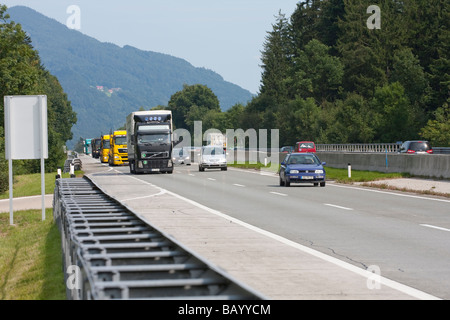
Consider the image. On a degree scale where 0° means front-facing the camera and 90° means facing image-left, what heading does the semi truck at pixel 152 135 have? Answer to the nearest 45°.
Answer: approximately 0°

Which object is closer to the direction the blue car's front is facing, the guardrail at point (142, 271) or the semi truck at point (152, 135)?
the guardrail

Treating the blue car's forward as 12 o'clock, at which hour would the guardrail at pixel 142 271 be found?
The guardrail is roughly at 12 o'clock from the blue car.

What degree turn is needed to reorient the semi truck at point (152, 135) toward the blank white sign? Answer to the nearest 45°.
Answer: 0° — it already faces it

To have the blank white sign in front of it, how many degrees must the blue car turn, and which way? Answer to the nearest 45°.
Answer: approximately 45° to its right

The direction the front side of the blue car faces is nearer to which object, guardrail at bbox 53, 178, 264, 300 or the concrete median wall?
the guardrail

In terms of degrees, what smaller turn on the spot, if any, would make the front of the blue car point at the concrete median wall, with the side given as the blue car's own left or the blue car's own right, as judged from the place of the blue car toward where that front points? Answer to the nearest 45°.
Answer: approximately 135° to the blue car's own left

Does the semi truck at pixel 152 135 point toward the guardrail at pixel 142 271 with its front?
yes

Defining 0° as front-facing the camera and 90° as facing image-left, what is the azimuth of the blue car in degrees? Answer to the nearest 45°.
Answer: approximately 0°

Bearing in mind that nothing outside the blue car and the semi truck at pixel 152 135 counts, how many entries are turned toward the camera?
2
